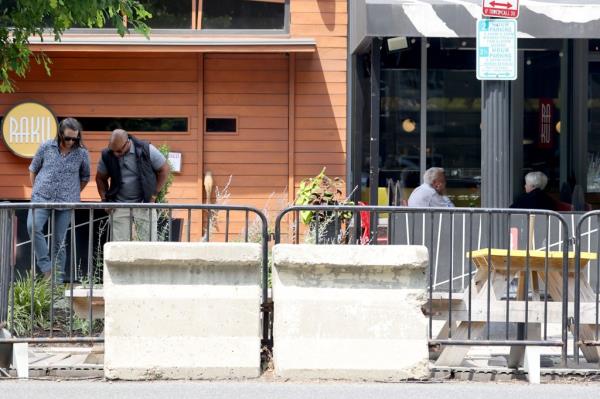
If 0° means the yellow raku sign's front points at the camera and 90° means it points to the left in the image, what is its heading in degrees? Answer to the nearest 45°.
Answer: approximately 0°

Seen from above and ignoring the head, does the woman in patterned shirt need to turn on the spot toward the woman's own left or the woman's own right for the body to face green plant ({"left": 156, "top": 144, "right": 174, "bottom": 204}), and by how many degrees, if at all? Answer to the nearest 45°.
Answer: approximately 135° to the woman's own left

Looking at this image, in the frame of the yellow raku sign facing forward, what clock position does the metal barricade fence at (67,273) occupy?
The metal barricade fence is roughly at 12 o'clock from the yellow raku sign.

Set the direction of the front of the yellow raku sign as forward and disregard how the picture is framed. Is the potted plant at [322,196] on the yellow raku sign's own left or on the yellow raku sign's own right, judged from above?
on the yellow raku sign's own left
